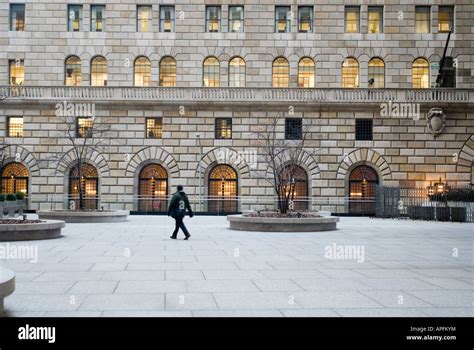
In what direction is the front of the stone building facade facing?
toward the camera

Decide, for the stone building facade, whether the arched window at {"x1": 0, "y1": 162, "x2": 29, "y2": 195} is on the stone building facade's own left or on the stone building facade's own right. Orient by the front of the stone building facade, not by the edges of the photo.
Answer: on the stone building facade's own right

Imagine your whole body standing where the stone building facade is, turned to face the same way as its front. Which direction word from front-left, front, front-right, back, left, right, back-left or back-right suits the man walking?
front

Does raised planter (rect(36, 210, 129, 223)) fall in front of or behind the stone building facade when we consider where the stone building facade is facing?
in front

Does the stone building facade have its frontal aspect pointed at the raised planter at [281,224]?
yes

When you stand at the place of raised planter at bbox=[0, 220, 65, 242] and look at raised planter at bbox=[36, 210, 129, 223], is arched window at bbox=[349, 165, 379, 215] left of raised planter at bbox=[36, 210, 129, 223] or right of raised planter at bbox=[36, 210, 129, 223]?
right
